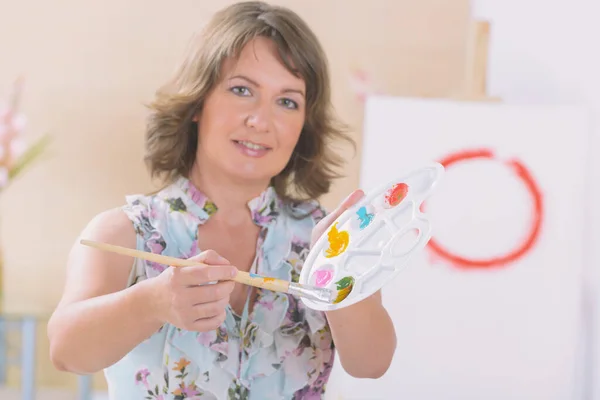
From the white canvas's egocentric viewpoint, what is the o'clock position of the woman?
The woman is roughly at 1 o'clock from the white canvas.

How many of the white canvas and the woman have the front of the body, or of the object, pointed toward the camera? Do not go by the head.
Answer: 2

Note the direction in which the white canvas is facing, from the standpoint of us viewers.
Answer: facing the viewer

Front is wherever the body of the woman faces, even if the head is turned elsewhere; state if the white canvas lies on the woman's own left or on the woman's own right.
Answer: on the woman's own left

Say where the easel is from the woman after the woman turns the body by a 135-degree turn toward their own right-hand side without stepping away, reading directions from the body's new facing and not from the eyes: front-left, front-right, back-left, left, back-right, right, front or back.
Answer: right

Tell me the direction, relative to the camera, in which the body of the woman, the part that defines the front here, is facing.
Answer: toward the camera
